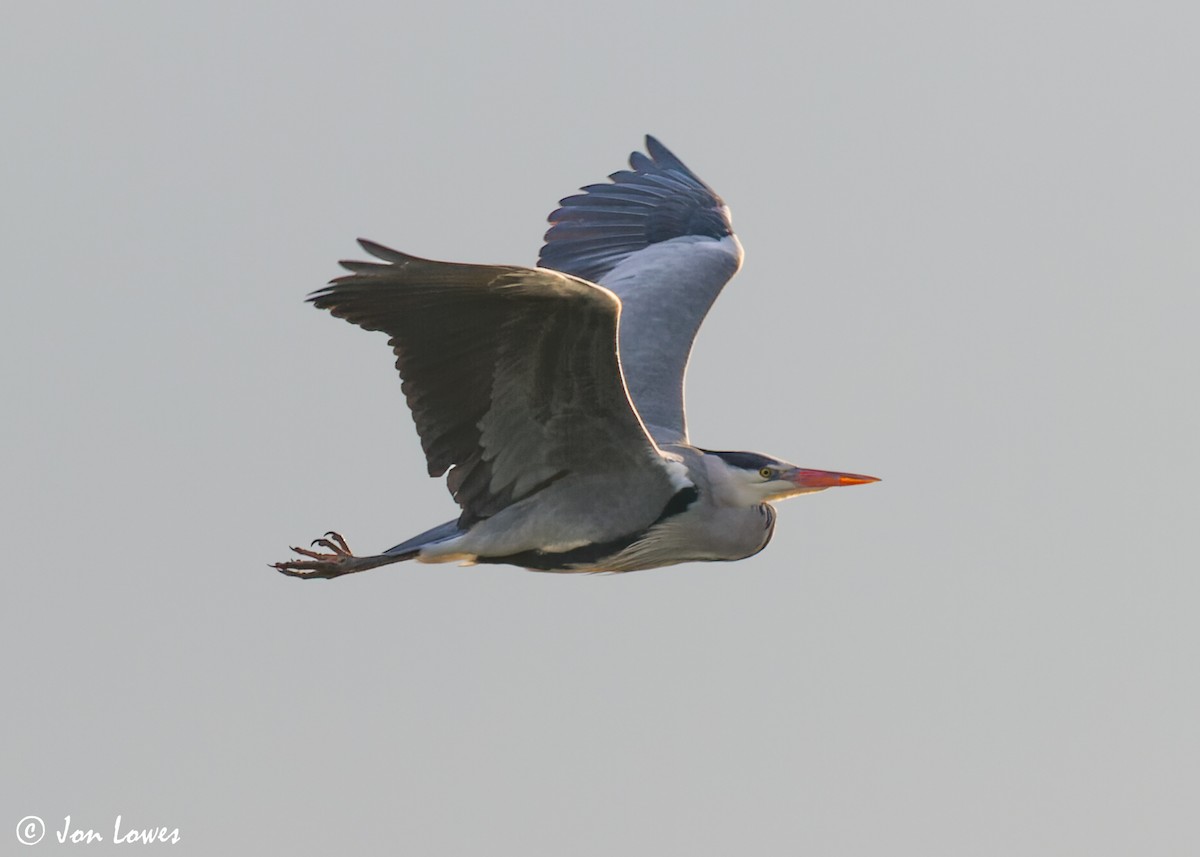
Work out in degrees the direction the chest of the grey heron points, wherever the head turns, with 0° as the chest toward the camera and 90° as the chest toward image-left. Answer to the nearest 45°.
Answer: approximately 270°
